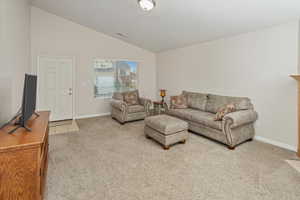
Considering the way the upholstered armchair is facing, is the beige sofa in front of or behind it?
in front

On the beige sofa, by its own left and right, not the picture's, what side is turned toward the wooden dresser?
front

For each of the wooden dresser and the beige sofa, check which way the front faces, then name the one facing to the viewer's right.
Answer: the wooden dresser

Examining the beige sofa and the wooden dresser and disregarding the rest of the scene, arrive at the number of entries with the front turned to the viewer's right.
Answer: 1

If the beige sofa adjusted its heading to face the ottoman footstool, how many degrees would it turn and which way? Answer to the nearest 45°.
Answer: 0° — it already faces it

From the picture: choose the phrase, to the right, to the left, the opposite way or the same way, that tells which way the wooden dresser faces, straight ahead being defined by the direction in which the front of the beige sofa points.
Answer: the opposite way

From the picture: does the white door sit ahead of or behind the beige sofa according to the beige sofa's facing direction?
ahead

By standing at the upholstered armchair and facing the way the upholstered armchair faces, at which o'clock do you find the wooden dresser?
The wooden dresser is roughly at 2 o'clock from the upholstered armchair.

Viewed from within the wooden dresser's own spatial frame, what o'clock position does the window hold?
The window is roughly at 10 o'clock from the wooden dresser.

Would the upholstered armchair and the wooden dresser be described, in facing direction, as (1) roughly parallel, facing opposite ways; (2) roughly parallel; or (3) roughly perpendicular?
roughly perpendicular

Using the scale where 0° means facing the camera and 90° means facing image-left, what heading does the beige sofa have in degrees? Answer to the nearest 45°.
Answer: approximately 45°

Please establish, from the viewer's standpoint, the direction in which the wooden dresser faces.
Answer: facing to the right of the viewer

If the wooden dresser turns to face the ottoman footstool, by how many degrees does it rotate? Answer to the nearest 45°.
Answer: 0° — it already faces it
